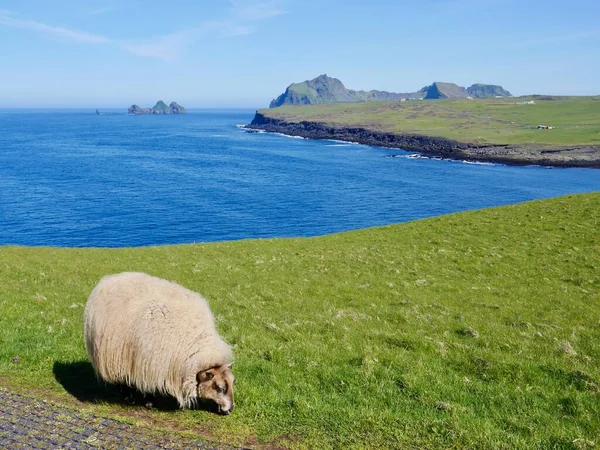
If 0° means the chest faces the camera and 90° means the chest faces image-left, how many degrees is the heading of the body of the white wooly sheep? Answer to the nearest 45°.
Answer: approximately 315°
